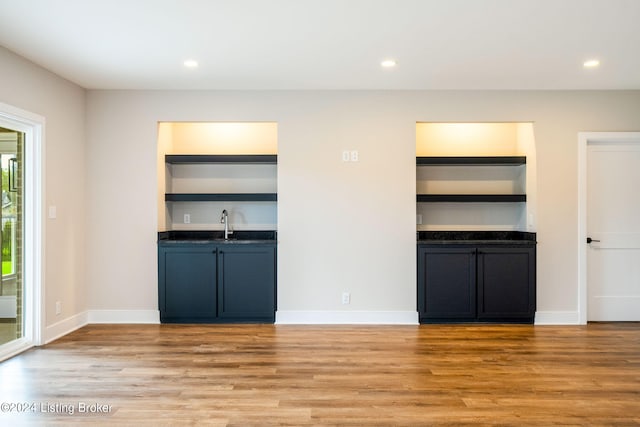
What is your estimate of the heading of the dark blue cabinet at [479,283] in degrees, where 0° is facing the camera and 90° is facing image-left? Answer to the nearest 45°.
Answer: approximately 0°

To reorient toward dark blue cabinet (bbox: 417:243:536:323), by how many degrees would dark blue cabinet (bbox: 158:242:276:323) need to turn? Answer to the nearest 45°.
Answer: approximately 90° to its left

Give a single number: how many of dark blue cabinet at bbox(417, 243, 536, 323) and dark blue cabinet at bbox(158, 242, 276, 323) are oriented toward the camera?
2

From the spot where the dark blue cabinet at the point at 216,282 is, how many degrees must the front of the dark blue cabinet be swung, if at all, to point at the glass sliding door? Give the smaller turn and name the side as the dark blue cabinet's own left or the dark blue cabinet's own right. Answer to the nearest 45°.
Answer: approximately 90° to the dark blue cabinet's own right

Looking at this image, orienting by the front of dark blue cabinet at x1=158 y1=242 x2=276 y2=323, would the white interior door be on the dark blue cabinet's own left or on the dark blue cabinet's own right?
on the dark blue cabinet's own left

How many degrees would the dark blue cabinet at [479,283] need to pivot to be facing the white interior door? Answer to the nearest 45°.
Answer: approximately 135° to its left

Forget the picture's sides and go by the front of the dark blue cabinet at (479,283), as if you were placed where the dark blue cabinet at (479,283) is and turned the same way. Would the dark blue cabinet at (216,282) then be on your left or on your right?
on your right

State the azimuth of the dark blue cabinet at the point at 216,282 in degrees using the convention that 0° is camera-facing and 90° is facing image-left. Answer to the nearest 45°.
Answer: approximately 0°
